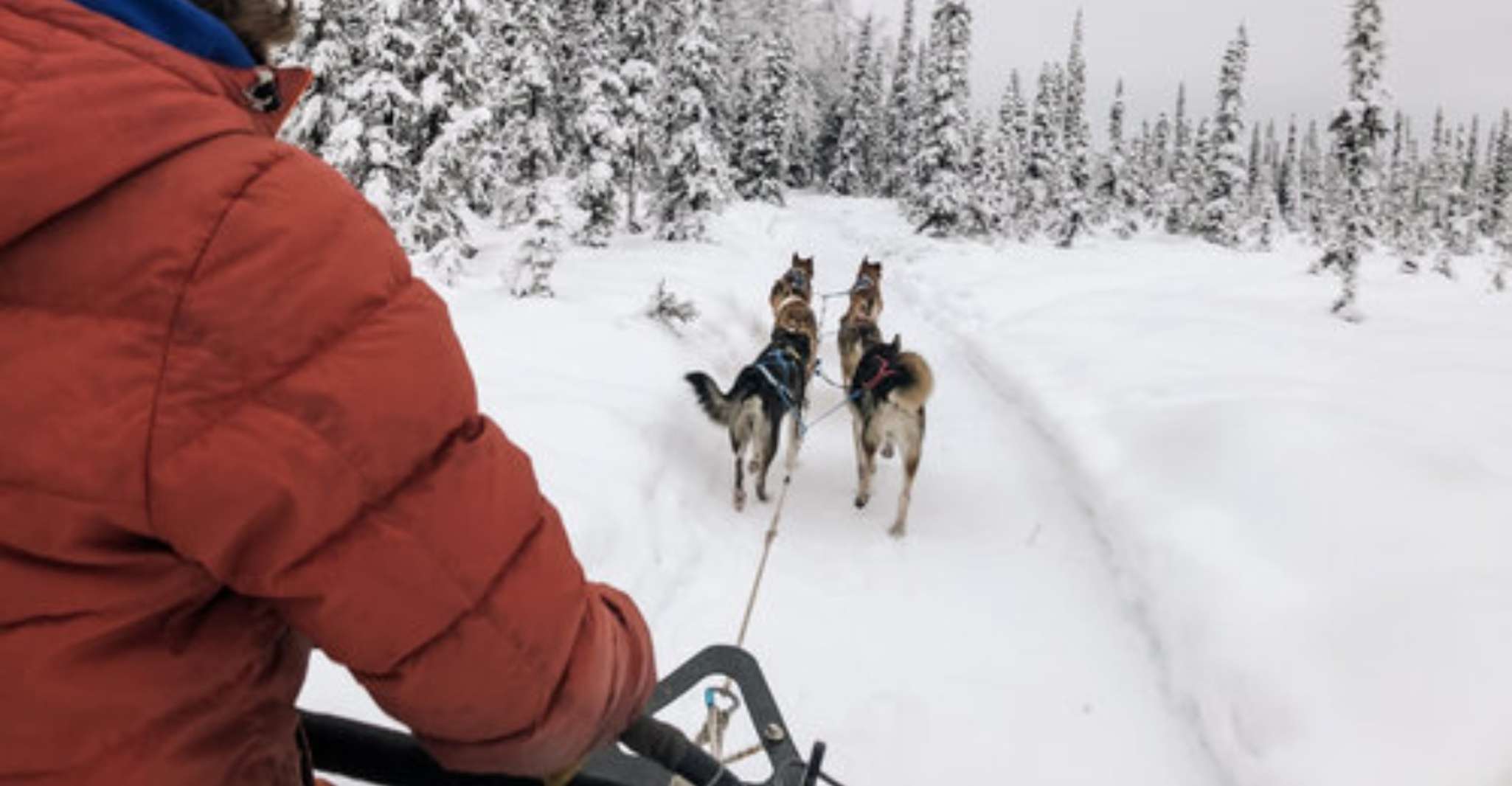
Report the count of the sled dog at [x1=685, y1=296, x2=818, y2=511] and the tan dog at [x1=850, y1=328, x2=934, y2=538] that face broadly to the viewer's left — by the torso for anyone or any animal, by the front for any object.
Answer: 0

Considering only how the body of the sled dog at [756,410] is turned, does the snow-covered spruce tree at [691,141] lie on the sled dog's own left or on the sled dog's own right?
on the sled dog's own left

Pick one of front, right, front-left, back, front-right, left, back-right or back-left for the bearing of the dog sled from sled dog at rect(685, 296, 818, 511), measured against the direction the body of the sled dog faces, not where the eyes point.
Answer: back-right

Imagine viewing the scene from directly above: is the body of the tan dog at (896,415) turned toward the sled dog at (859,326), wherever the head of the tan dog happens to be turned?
yes

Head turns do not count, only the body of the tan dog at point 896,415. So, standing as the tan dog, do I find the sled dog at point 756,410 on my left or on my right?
on my left

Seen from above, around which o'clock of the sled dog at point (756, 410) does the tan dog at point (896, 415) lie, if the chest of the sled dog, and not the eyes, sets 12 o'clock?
The tan dog is roughly at 2 o'clock from the sled dog.

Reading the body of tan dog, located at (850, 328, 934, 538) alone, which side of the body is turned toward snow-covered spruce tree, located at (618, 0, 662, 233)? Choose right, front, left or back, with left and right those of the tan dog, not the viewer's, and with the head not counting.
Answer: front

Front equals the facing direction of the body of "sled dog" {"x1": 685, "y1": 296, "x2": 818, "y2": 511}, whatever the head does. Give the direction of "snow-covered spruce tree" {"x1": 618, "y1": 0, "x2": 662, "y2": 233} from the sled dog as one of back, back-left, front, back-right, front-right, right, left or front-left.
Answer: front-left

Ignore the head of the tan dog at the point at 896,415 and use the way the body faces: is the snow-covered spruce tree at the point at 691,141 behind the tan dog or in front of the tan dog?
in front

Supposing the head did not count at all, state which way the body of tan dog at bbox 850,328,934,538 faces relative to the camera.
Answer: away from the camera

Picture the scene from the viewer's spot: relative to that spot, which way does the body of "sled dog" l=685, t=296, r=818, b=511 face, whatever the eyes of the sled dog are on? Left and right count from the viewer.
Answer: facing away from the viewer and to the right of the viewer

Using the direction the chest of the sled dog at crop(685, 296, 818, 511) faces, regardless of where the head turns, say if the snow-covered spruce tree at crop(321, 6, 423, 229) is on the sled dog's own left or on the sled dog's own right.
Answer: on the sled dog's own left
